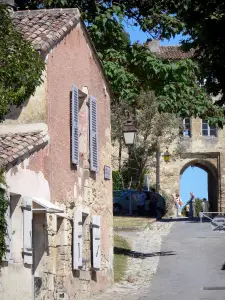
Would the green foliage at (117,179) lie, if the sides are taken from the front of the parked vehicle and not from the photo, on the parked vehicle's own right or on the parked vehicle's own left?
on the parked vehicle's own right

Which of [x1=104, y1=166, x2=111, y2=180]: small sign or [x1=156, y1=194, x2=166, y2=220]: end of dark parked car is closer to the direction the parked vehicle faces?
the small sign

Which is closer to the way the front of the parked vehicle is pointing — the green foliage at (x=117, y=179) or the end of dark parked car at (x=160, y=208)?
the green foliage

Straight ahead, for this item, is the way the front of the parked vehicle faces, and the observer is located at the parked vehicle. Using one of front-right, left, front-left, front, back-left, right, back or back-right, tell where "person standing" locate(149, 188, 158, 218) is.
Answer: back-left

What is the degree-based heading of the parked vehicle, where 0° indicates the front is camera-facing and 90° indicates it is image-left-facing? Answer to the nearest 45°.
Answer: approximately 90°

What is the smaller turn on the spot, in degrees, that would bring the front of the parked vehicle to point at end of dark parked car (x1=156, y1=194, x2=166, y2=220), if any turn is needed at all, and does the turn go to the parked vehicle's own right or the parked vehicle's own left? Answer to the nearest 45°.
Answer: approximately 180°

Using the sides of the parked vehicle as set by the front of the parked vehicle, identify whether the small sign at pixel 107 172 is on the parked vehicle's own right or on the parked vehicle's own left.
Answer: on the parked vehicle's own left

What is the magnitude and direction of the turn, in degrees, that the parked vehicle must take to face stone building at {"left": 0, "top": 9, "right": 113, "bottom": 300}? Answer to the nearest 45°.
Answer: approximately 90° to its left

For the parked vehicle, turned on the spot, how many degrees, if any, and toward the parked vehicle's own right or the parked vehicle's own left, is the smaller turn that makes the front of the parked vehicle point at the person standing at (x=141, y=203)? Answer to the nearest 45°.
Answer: approximately 135° to the parked vehicle's own left
